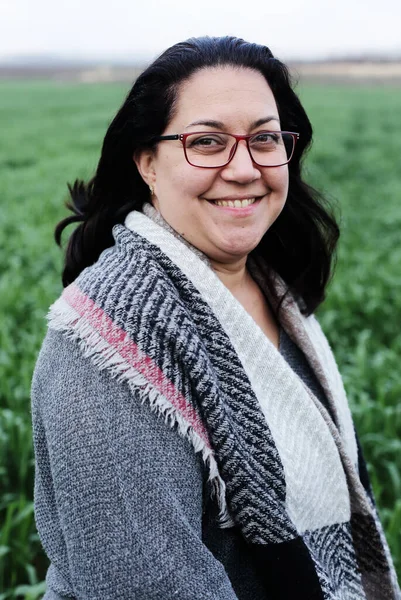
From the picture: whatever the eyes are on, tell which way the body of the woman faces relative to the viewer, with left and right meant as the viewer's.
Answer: facing the viewer and to the right of the viewer
